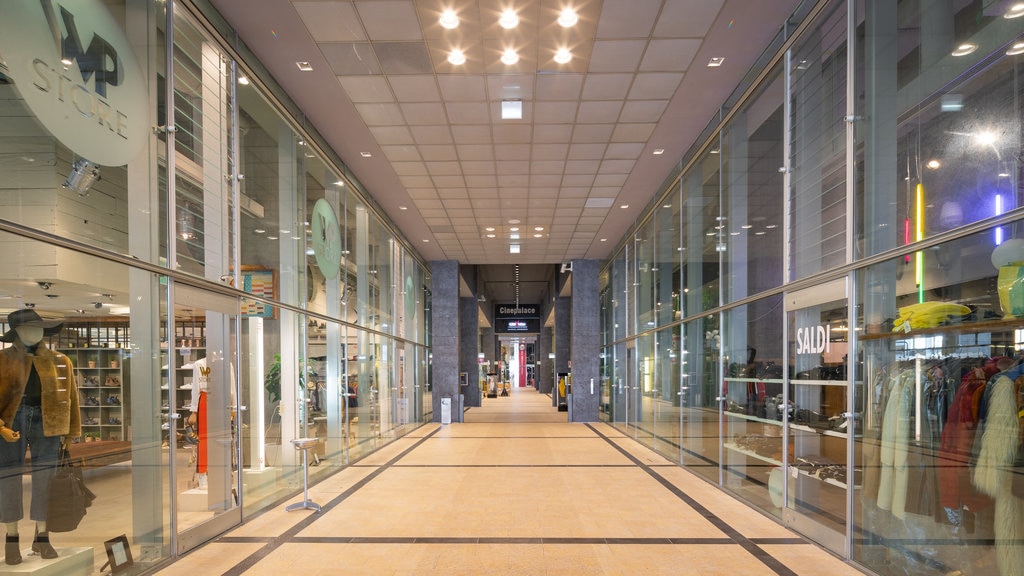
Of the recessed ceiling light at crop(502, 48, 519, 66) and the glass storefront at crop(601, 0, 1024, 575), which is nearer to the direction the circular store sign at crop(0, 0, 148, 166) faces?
the glass storefront

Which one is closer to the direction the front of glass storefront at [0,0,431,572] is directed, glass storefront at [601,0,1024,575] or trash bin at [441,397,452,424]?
the glass storefront

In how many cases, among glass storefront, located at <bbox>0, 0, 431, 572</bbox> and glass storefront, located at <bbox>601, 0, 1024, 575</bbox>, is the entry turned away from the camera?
0

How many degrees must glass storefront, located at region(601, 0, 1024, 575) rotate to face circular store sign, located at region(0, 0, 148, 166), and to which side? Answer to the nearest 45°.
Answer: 0° — it already faces it

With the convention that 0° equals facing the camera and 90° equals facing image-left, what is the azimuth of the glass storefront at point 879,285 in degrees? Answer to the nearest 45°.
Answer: approximately 45°

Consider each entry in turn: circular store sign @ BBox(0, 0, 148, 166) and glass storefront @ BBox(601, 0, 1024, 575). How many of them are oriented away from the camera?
0

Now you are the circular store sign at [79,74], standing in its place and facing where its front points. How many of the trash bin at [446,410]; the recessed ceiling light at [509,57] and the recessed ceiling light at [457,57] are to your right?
0

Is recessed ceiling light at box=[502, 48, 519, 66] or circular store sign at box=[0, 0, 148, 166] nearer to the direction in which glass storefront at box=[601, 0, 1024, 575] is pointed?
the circular store sign

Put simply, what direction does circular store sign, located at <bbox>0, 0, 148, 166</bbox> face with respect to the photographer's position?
facing the viewer and to the right of the viewer
